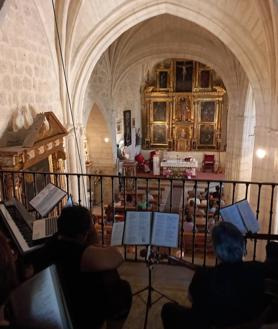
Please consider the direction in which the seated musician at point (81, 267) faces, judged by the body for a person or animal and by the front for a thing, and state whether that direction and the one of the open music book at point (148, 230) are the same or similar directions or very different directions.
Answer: very different directions

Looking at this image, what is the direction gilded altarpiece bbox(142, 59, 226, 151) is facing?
toward the camera

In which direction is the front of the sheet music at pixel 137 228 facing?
toward the camera

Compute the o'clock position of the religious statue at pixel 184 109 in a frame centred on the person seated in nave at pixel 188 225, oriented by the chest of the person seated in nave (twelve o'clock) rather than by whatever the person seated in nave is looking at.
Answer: The religious statue is roughly at 12 o'clock from the person seated in nave.

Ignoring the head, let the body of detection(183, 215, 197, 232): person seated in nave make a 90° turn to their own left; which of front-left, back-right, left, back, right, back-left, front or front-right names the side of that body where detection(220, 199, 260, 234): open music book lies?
left

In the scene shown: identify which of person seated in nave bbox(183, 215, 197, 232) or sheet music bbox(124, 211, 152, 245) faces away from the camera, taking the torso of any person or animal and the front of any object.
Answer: the person seated in nave

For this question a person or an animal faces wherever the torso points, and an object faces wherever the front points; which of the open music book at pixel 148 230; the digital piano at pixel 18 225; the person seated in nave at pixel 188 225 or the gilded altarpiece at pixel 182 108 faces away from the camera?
the person seated in nave

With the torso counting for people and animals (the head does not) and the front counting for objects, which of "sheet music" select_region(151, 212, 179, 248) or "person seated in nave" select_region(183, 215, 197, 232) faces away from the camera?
the person seated in nave

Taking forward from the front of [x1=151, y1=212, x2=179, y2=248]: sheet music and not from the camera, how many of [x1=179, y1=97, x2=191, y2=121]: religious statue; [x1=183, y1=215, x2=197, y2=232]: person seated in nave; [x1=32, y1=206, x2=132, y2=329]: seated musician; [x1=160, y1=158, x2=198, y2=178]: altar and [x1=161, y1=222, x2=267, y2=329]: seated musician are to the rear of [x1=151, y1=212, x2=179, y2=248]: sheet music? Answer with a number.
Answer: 3

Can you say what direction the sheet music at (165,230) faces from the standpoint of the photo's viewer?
facing the viewer

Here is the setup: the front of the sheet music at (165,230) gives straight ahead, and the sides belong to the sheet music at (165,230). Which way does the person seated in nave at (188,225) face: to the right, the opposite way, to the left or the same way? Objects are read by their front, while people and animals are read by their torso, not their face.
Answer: the opposite way

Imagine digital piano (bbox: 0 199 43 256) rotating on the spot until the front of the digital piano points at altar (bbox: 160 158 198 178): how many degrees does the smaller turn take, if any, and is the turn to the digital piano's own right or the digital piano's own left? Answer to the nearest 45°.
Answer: approximately 180°

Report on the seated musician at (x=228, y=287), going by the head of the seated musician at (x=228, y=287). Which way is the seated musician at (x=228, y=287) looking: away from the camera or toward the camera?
away from the camera

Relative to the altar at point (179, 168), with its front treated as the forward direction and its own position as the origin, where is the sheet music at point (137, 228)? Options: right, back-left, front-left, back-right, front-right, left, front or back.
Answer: front

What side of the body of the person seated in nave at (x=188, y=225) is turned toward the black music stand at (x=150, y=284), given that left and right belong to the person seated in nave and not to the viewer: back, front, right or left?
back

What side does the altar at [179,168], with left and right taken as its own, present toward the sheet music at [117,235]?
front

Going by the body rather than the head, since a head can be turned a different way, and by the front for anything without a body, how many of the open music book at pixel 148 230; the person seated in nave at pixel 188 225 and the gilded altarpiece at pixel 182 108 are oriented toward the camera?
2

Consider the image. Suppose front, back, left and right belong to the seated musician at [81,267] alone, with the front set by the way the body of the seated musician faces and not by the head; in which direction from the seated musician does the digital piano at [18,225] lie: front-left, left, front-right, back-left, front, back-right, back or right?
left
